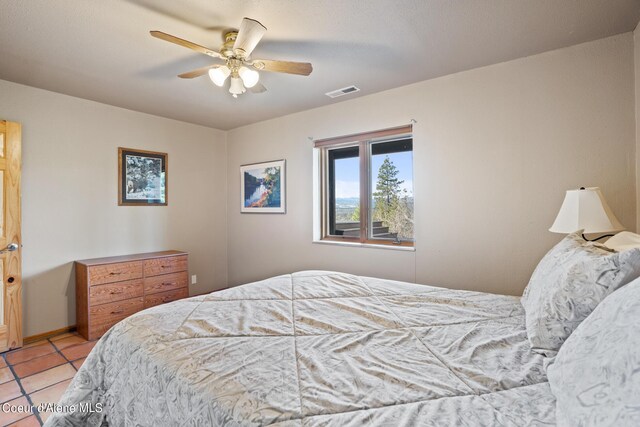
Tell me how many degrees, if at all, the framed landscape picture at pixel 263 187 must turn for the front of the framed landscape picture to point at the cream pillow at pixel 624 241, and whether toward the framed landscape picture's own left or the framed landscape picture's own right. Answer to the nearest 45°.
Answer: approximately 90° to the framed landscape picture's own left

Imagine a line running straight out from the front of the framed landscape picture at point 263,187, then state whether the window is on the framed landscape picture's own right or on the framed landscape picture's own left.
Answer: on the framed landscape picture's own left

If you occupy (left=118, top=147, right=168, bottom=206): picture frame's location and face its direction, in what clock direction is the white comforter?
The white comforter is roughly at 1 o'clock from the picture frame.

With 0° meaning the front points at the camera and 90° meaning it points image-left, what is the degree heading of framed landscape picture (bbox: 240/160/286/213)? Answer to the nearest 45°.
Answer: approximately 45°

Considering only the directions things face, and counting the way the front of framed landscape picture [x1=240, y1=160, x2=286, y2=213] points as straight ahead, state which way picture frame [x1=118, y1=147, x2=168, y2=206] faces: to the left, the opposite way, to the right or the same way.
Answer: to the left

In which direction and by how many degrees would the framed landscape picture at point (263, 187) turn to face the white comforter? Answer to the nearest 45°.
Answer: approximately 45° to its left

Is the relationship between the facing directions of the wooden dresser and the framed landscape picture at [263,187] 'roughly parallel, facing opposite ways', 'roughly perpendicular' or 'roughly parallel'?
roughly perpendicular

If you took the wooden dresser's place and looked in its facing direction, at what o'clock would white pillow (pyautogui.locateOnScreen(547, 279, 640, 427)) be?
The white pillow is roughly at 1 o'clock from the wooden dresser.
